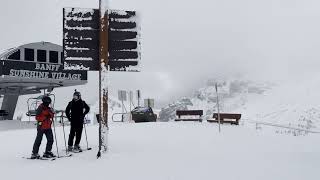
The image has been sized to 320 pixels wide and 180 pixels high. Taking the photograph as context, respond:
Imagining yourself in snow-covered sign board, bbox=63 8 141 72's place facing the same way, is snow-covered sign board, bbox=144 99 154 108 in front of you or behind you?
behind

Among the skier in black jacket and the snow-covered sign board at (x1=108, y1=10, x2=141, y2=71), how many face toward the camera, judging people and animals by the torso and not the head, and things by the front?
2

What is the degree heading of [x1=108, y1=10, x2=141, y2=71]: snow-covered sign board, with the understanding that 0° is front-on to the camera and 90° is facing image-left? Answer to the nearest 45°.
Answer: approximately 0°

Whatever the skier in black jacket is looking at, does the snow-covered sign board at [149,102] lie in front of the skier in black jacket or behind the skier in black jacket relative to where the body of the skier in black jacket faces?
behind

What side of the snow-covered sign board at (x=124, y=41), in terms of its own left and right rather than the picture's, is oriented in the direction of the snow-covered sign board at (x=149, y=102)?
back

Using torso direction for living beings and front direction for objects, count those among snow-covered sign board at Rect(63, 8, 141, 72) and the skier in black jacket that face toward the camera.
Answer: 2
